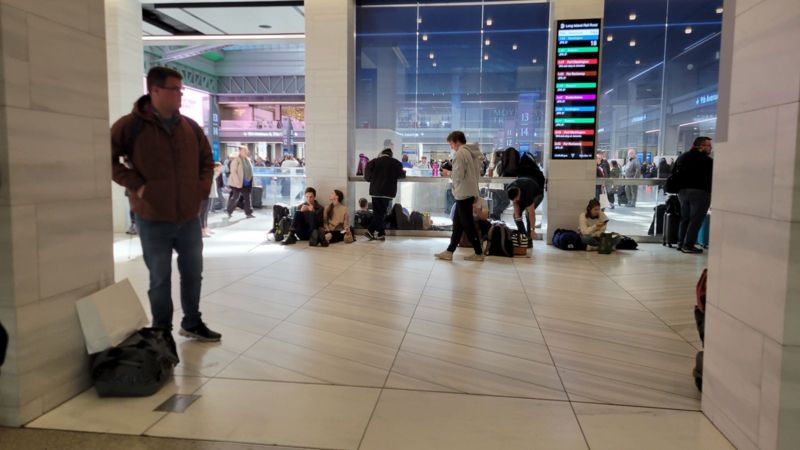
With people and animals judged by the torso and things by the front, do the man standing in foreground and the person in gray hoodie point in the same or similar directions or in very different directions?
very different directions

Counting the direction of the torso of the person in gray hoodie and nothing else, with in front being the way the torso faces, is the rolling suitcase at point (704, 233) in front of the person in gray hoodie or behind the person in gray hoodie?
behind

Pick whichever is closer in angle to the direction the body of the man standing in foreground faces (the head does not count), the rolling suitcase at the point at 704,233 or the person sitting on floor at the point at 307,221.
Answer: the rolling suitcase

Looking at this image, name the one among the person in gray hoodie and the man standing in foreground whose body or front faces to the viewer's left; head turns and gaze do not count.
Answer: the person in gray hoodie

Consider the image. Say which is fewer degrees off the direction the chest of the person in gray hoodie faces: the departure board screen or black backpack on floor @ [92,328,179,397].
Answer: the black backpack on floor

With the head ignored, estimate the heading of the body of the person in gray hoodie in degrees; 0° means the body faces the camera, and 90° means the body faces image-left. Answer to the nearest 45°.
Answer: approximately 90°

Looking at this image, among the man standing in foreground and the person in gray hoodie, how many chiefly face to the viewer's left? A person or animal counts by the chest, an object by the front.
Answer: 1

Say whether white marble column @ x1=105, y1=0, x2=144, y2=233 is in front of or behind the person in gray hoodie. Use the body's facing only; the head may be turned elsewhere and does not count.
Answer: in front

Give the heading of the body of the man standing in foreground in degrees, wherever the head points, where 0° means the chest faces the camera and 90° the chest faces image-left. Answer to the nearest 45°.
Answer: approximately 315°

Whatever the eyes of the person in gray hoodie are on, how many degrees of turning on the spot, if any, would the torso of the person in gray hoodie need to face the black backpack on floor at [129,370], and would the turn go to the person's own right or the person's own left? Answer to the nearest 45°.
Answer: approximately 90° to the person's own left

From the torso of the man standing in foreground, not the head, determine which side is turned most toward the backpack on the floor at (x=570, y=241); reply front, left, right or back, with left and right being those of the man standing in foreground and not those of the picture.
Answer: left

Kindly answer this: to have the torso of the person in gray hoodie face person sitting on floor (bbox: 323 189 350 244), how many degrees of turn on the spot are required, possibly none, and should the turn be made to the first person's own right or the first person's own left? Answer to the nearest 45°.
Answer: approximately 45° to the first person's own right
